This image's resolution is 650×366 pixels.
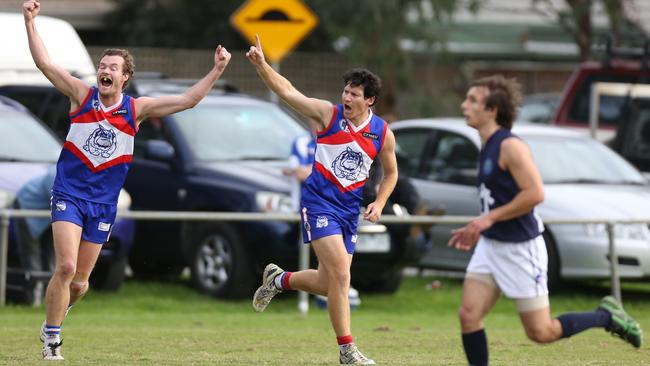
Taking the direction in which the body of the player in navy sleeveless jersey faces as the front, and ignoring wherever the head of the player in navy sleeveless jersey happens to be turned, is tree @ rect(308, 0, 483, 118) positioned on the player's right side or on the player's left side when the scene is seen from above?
on the player's right side

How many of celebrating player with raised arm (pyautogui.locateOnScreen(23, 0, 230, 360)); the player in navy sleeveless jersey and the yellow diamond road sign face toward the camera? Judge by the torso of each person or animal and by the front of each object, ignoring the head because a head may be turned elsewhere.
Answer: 2

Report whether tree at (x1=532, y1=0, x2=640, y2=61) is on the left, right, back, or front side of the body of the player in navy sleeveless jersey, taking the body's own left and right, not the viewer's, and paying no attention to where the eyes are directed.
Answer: right

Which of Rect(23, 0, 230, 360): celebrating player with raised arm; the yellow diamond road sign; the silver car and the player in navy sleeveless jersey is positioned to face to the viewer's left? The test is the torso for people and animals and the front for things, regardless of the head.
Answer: the player in navy sleeveless jersey

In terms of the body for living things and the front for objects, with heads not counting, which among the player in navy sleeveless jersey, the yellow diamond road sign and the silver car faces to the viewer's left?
the player in navy sleeveless jersey

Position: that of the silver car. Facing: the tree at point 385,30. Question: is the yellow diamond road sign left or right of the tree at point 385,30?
left

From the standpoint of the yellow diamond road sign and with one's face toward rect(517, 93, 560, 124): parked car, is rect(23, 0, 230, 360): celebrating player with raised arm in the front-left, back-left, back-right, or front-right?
back-right

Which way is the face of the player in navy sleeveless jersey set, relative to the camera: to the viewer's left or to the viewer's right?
to the viewer's left

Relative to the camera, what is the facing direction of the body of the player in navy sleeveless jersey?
to the viewer's left

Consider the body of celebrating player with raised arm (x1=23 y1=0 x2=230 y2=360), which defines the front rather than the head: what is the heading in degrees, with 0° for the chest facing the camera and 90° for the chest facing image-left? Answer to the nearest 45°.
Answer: approximately 0°
